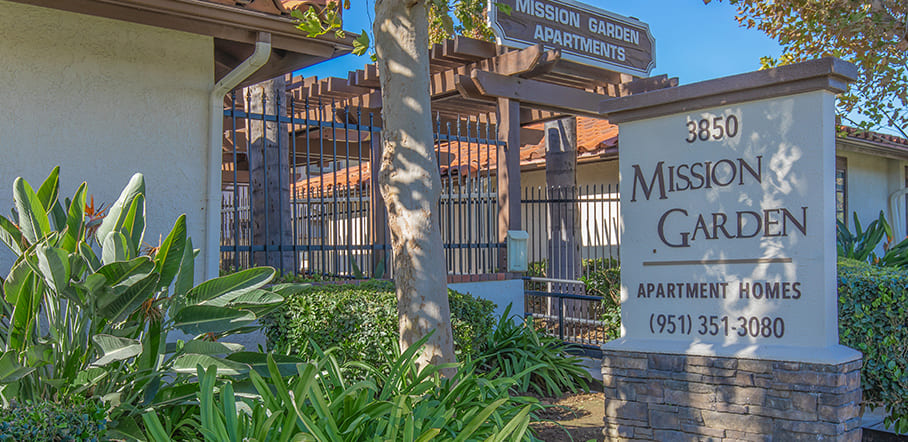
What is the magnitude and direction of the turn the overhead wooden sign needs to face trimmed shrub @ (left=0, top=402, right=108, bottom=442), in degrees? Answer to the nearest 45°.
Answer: approximately 45° to its right

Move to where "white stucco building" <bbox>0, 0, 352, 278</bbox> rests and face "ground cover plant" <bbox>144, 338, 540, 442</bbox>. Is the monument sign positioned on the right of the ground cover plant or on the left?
left

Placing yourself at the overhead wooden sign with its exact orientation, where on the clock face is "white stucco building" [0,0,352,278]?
The white stucco building is roughly at 3 o'clock from the overhead wooden sign.

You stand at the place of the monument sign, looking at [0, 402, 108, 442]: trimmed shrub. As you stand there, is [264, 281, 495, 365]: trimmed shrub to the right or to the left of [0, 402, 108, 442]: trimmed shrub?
right

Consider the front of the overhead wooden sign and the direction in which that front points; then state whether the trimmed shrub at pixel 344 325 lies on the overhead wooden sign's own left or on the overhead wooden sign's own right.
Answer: on the overhead wooden sign's own right

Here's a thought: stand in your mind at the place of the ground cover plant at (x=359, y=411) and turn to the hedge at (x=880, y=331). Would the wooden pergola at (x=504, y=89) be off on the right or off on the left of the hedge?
left

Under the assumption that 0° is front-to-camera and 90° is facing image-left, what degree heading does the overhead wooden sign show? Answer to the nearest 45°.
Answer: approximately 315°

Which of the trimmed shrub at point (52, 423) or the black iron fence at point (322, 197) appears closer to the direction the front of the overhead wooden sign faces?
the trimmed shrub

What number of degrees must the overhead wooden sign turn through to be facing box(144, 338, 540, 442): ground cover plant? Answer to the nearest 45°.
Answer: approximately 45° to its right

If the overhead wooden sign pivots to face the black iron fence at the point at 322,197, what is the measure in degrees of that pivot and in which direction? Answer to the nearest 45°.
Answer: approximately 90° to its right
